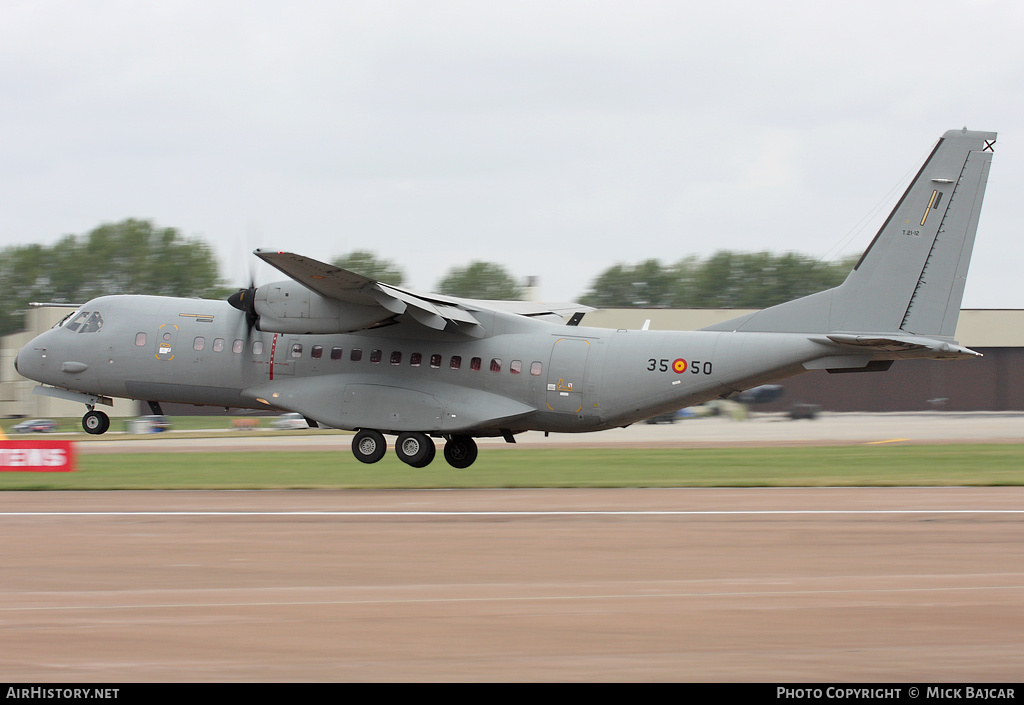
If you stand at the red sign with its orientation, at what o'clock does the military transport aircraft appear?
The military transport aircraft is roughly at 10 o'clock from the red sign.

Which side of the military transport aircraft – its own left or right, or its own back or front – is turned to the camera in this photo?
left

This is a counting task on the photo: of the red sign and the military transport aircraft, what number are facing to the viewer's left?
1

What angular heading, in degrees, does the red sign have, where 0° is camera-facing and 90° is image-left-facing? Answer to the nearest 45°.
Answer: approximately 0°

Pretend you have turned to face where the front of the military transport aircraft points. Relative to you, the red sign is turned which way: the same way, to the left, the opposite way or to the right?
to the left

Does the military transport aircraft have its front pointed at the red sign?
yes
